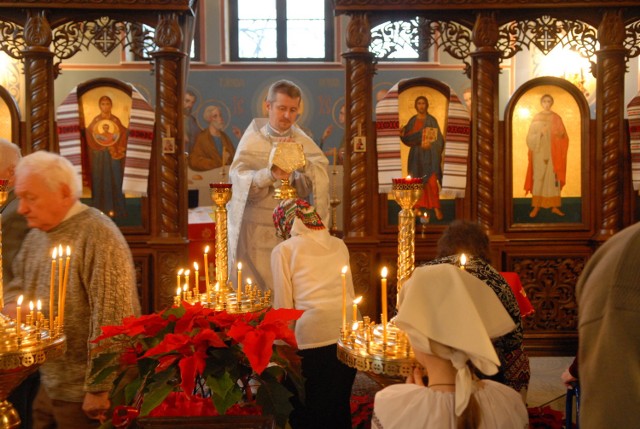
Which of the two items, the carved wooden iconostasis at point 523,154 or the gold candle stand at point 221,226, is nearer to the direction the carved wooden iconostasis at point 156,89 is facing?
the gold candle stand

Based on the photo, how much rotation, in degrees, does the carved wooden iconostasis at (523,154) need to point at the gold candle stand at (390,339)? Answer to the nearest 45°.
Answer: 0° — it already faces it

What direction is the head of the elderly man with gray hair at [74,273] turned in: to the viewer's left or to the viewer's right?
to the viewer's left

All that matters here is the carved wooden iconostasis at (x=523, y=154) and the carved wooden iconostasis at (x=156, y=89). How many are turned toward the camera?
2

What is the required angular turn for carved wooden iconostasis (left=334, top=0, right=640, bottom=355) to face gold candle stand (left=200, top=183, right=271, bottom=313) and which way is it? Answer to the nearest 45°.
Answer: approximately 45° to its right

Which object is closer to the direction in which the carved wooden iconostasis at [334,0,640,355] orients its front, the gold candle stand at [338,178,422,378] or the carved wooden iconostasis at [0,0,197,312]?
the gold candle stand

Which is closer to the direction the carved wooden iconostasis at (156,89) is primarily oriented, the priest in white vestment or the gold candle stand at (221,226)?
the gold candle stand

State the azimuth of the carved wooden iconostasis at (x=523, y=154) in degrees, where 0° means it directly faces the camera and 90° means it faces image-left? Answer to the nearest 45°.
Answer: approximately 0°

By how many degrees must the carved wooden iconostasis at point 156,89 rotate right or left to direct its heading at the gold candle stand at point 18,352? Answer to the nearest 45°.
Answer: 0° — it already faces it
